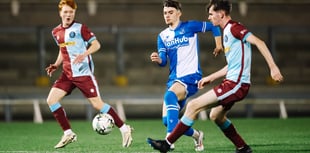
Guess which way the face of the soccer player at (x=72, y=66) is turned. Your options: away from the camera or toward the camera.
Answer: toward the camera

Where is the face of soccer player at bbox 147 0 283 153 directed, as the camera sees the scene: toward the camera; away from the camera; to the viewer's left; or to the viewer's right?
to the viewer's left

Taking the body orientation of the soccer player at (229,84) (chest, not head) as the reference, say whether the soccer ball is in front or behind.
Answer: in front

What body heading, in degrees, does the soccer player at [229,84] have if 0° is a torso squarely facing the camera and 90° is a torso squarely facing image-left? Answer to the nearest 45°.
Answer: approximately 90°

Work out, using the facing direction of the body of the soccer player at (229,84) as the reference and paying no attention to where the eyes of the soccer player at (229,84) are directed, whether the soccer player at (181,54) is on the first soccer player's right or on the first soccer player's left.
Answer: on the first soccer player's right

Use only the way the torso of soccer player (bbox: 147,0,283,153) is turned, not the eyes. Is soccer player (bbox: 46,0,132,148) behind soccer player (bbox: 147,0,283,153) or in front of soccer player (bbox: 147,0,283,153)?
in front

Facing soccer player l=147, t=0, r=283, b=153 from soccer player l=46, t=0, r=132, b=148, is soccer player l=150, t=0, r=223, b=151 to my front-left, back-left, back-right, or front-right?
front-left
